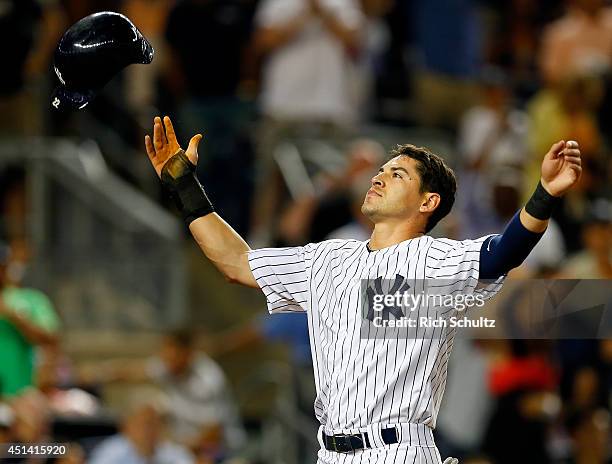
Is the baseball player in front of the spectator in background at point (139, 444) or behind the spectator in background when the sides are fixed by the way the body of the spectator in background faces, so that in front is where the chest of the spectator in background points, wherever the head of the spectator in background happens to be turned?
in front

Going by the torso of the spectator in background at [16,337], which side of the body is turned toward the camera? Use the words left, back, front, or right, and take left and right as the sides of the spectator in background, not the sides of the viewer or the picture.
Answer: front

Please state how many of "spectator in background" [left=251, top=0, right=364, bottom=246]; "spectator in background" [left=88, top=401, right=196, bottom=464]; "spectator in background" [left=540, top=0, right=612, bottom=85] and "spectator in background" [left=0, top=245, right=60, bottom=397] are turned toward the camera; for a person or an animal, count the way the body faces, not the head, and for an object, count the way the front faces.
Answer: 4

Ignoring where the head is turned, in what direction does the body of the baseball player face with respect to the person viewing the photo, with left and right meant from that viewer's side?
facing the viewer and to the left of the viewer

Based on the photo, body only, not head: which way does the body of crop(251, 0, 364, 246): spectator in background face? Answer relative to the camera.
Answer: toward the camera

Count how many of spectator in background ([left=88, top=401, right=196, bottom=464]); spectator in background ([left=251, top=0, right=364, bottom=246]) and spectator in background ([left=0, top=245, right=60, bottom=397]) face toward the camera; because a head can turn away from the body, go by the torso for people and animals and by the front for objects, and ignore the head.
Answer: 3

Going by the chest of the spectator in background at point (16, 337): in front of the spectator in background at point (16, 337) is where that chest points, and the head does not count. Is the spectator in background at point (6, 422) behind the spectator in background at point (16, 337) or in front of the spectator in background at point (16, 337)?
in front

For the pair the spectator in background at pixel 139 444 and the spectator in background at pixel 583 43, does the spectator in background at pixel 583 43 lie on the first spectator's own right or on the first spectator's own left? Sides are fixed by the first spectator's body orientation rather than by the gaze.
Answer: on the first spectator's own left

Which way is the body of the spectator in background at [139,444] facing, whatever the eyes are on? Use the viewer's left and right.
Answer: facing the viewer

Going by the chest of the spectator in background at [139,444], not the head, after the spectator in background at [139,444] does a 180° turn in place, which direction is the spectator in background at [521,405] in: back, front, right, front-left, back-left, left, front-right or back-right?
right

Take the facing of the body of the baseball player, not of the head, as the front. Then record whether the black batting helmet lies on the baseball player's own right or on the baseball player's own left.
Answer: on the baseball player's own right
